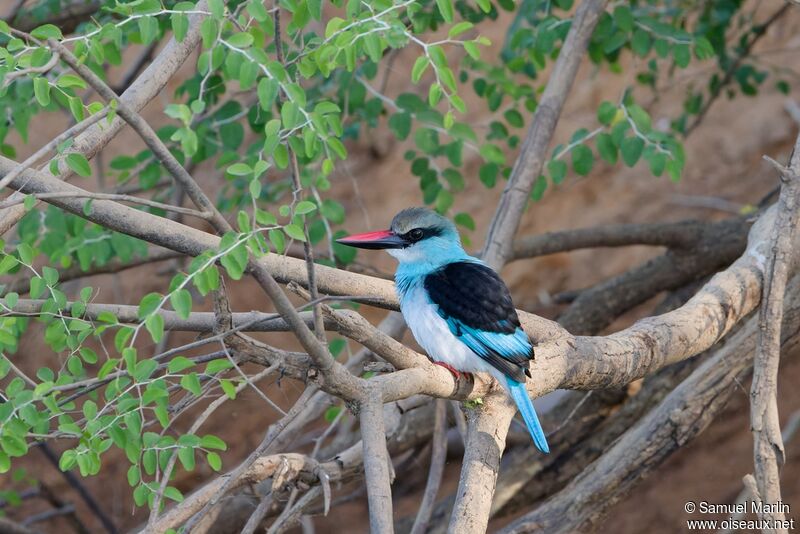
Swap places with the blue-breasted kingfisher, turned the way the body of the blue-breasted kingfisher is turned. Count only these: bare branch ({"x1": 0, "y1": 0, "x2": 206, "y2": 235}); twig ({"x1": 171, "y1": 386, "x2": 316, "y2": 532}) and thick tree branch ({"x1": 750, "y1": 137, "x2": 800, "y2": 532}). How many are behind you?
1

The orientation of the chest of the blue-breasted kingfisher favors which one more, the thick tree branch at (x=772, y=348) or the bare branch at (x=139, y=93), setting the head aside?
the bare branch

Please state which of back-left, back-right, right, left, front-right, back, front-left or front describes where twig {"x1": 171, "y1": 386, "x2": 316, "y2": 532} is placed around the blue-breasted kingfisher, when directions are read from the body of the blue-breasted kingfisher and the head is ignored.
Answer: front-left

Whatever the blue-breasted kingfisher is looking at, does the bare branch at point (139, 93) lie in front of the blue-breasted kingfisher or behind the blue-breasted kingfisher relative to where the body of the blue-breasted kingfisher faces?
in front

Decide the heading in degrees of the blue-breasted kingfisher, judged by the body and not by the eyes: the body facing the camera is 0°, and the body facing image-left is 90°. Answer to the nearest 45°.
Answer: approximately 90°

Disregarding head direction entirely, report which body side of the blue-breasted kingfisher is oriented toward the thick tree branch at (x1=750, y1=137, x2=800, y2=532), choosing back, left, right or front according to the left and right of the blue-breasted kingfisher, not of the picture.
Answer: back
